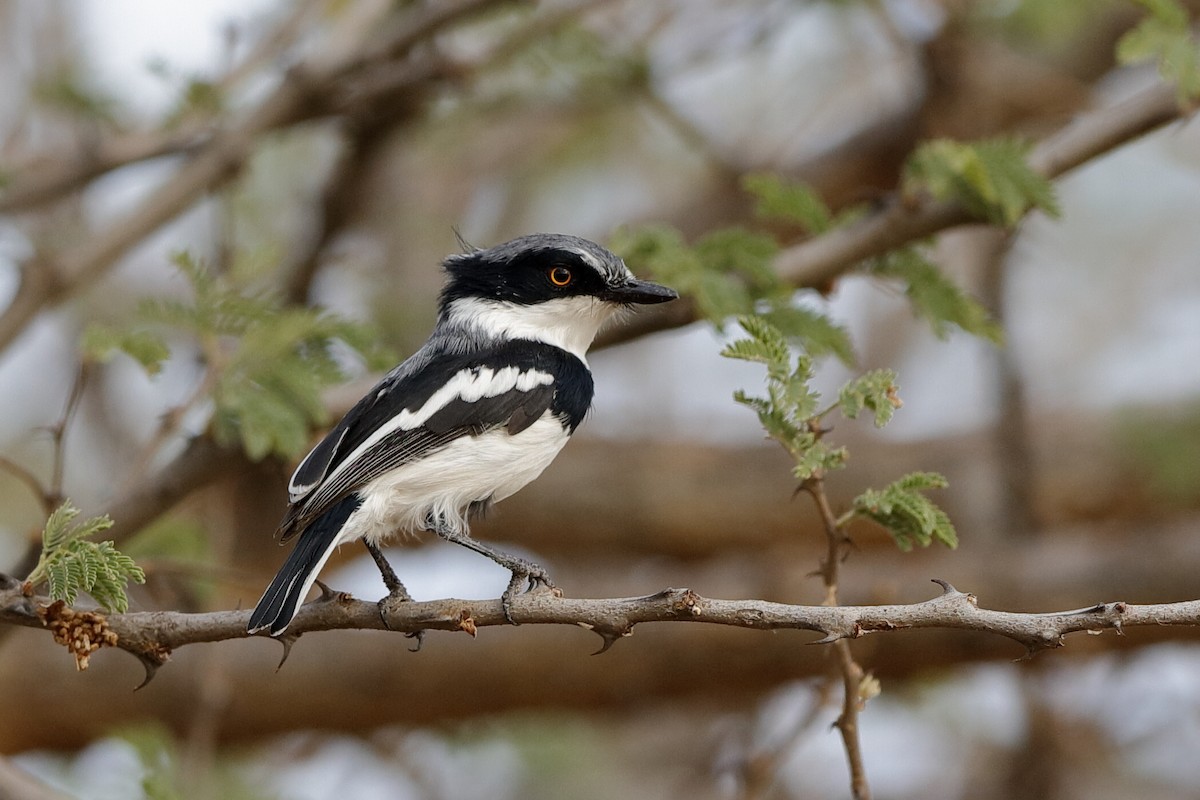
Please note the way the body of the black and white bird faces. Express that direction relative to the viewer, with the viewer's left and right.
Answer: facing to the right of the viewer

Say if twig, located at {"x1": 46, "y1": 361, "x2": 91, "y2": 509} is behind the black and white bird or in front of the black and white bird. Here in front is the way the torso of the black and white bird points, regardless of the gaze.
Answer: behind
